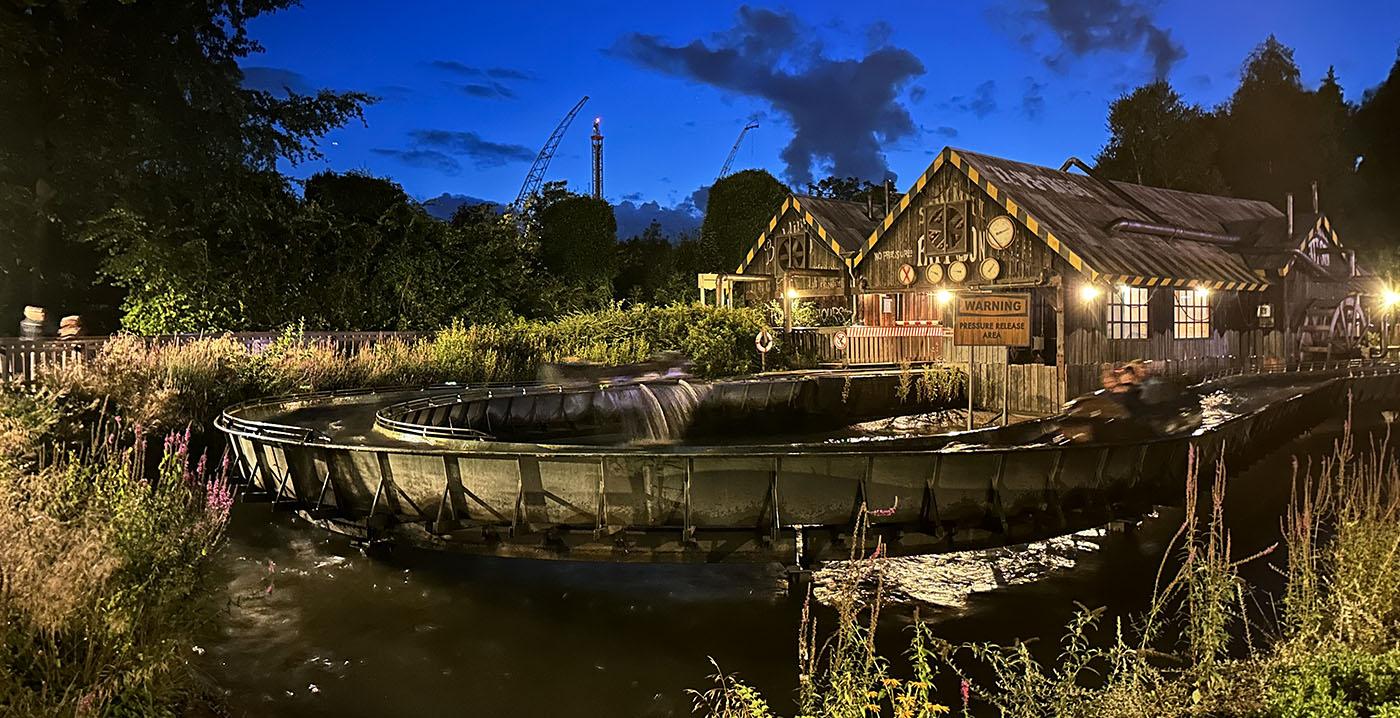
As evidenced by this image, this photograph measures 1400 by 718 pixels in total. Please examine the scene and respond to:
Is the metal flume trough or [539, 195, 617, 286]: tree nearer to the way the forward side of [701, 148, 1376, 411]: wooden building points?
the metal flume trough

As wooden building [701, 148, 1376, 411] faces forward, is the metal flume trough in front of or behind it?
in front

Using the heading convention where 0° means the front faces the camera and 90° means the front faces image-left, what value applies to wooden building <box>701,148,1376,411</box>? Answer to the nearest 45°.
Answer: approximately 45°

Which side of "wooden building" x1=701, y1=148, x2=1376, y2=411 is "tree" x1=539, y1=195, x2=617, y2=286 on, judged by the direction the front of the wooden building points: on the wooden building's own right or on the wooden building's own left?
on the wooden building's own right

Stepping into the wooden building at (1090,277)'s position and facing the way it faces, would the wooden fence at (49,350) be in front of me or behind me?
in front

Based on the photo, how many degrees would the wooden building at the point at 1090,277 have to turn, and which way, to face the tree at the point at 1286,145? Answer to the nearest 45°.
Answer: approximately 135° to its right

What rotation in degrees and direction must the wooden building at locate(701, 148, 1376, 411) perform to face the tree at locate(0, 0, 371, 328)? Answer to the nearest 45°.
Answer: approximately 45° to its right

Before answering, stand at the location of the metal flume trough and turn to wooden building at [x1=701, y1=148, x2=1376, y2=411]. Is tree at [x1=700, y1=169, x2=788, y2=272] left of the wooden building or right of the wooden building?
left

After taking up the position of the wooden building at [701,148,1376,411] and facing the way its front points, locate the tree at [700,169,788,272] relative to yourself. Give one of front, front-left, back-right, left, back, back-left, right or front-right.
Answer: right
